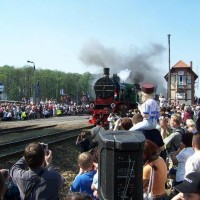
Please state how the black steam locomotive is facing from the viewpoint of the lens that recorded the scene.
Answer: facing the viewer and to the left of the viewer

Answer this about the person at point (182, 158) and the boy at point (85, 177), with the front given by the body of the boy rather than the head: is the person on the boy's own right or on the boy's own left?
on the boy's own right

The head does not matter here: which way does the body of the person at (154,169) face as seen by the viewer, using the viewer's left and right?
facing away from the viewer and to the left of the viewer

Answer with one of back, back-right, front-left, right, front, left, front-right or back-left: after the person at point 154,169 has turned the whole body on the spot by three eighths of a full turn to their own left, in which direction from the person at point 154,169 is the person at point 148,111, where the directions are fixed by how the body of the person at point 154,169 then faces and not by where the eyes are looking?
back

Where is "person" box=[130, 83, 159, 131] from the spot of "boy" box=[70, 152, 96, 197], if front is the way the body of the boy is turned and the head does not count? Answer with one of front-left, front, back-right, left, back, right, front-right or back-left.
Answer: front-right

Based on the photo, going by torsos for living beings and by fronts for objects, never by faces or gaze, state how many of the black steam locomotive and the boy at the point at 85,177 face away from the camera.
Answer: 1

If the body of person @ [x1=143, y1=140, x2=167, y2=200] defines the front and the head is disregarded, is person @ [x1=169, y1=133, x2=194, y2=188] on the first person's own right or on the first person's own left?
on the first person's own right

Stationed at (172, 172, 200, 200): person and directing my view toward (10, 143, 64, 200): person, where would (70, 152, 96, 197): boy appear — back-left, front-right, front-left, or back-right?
front-right

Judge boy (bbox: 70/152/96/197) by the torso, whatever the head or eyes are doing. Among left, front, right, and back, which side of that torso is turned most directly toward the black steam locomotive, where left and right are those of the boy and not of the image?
front

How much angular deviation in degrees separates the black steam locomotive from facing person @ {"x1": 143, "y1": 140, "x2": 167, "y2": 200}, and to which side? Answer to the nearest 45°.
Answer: approximately 45° to its left

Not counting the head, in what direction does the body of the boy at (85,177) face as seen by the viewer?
away from the camera

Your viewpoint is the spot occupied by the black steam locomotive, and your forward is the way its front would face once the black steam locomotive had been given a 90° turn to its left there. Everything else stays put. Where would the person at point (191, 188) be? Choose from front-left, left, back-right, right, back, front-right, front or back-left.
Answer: front-right

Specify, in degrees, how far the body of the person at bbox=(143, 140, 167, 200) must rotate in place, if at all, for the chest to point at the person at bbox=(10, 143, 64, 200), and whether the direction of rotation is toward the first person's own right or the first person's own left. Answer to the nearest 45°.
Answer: approximately 90° to the first person's own left

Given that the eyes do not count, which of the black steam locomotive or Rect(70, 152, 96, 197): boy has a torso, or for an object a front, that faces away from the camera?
the boy

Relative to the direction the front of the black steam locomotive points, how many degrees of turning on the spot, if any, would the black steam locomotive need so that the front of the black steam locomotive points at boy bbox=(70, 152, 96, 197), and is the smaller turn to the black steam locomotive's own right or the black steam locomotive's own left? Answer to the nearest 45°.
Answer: approximately 45° to the black steam locomotive's own left
